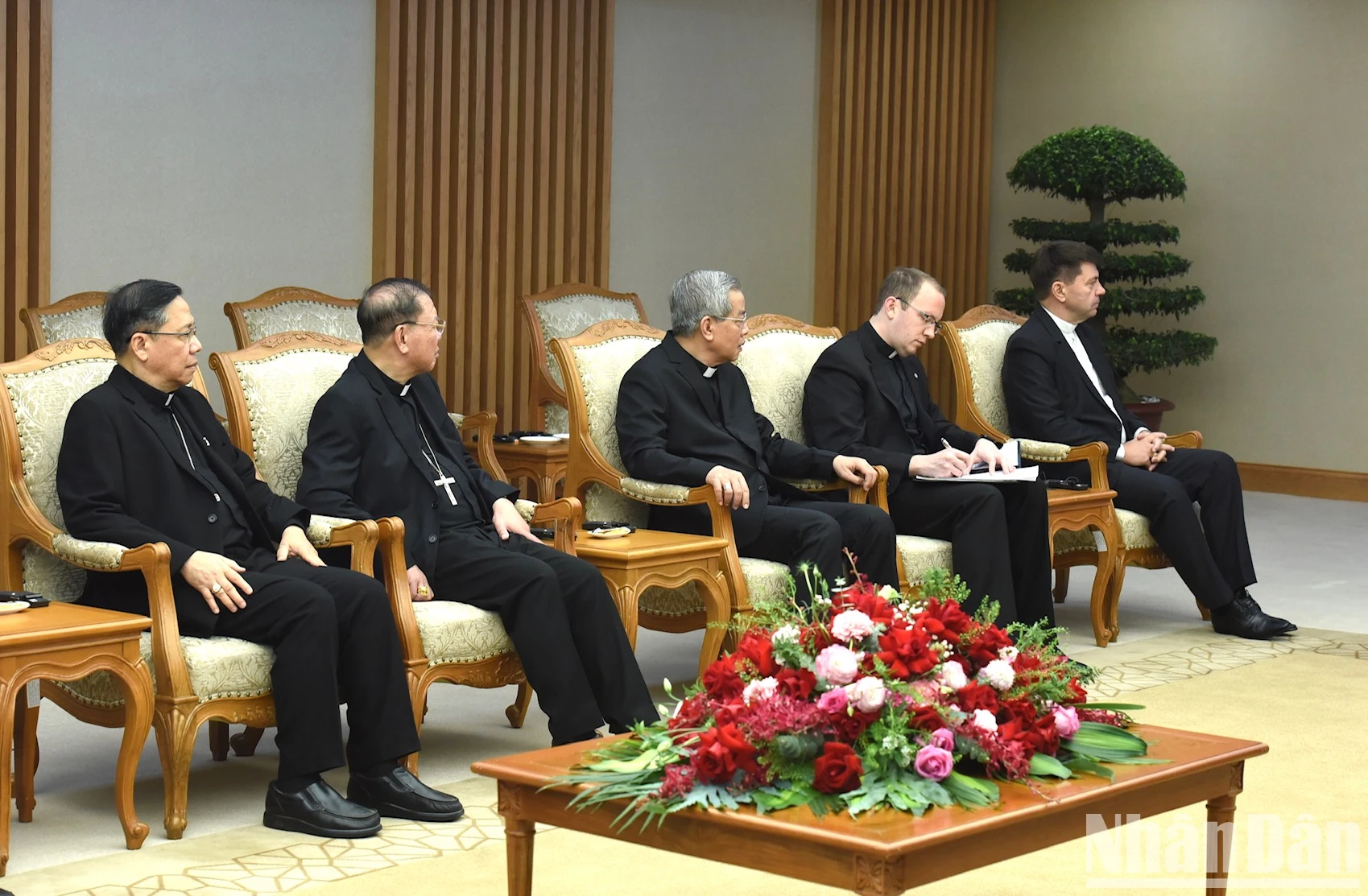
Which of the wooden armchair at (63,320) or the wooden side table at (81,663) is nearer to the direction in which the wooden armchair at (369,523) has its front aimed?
the wooden side table

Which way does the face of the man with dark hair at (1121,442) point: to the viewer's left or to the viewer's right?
to the viewer's right

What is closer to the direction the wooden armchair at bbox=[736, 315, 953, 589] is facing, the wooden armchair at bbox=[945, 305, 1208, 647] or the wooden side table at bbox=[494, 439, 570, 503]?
the wooden armchair

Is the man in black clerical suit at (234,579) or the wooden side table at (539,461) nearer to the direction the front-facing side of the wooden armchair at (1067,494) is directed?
the man in black clerical suit

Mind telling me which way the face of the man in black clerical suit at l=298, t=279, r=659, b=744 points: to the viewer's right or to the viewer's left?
to the viewer's right

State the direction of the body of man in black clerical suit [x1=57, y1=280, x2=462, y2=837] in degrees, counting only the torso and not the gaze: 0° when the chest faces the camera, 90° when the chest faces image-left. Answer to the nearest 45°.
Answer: approximately 315°
